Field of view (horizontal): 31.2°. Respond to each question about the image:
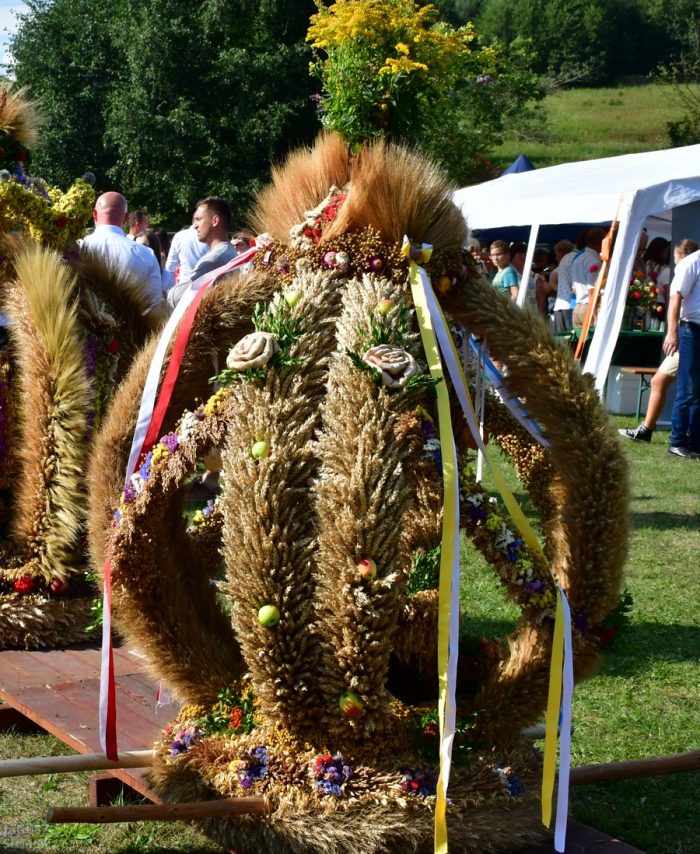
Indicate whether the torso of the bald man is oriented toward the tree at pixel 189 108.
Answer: yes

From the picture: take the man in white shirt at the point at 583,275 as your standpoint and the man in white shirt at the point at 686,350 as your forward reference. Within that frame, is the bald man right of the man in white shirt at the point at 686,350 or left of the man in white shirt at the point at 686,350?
right

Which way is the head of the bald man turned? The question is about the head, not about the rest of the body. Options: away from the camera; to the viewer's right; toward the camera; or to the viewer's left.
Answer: away from the camera

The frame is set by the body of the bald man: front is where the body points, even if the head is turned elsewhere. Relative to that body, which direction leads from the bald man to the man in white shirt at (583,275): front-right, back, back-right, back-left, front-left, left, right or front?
front-right

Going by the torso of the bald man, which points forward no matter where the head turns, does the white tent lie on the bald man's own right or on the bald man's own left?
on the bald man's own right

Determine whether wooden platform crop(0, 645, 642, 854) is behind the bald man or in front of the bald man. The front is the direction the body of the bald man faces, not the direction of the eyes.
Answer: behind

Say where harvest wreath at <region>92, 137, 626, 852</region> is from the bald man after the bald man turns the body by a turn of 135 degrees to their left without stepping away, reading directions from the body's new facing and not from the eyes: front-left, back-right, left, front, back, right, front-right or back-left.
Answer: front-left

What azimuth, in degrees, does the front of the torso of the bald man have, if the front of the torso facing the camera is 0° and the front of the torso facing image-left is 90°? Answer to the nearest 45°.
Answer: approximately 180°

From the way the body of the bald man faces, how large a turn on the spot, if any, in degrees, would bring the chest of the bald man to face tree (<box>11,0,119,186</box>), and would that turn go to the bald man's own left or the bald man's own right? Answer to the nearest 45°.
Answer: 0° — they already face it

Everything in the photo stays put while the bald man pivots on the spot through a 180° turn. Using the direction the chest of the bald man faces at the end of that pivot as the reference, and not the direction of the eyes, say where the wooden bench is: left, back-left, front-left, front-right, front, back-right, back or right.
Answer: back-left

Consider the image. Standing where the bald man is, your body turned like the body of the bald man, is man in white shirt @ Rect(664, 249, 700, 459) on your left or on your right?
on your right
